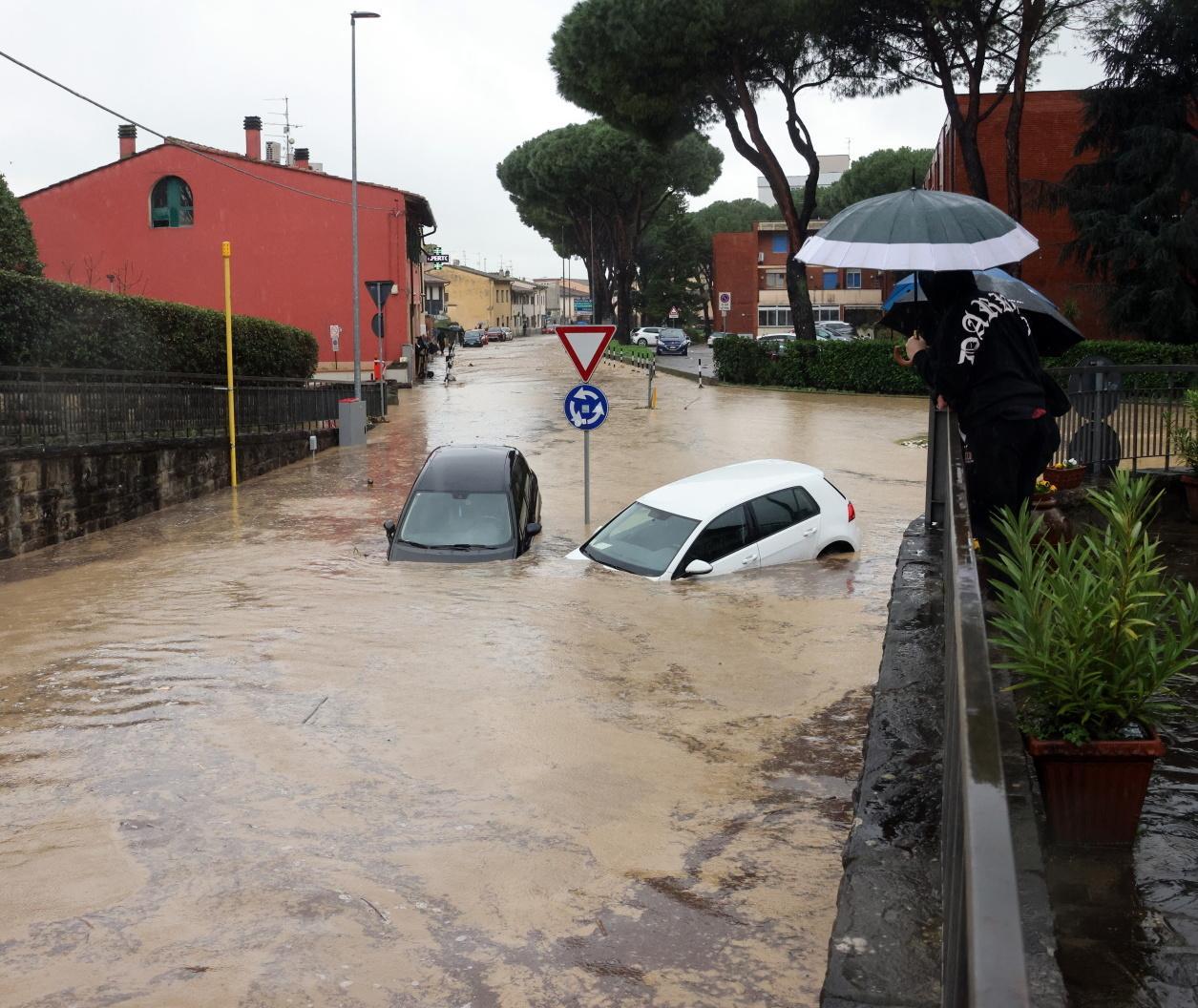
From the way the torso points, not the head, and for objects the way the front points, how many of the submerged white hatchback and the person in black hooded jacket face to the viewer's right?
0

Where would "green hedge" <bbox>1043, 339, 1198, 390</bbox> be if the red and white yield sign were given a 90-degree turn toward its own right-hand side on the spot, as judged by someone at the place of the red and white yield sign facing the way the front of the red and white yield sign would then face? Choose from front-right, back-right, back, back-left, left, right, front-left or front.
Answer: back-right

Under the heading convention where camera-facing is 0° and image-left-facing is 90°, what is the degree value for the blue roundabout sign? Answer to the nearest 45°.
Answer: approximately 0°

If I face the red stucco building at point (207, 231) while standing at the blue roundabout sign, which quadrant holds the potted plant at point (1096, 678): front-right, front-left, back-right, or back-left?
back-left

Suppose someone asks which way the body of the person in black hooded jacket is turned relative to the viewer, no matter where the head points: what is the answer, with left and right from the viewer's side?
facing away from the viewer and to the left of the viewer

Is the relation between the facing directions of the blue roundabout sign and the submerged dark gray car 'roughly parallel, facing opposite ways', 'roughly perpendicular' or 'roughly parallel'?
roughly parallel

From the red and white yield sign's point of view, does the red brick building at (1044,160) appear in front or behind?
behind

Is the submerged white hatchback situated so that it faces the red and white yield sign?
no

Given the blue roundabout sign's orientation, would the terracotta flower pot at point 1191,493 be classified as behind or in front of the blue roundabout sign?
in front

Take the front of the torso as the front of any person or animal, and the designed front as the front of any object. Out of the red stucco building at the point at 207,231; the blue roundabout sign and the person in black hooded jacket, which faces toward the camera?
the blue roundabout sign

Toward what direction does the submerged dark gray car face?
toward the camera

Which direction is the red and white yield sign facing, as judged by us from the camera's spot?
facing the viewer

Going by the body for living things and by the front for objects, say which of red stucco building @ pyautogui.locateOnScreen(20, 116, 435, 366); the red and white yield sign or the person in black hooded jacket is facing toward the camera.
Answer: the red and white yield sign

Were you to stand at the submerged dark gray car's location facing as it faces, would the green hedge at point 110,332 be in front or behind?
behind

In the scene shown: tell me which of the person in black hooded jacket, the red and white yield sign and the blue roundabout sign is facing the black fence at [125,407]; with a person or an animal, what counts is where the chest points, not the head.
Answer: the person in black hooded jacket
